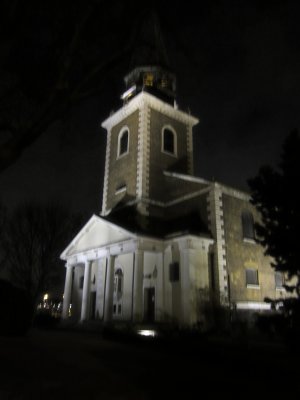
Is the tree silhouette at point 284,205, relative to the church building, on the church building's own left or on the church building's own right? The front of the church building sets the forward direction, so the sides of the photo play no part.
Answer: on the church building's own left

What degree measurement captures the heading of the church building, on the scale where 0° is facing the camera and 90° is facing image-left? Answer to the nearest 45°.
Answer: approximately 45°
